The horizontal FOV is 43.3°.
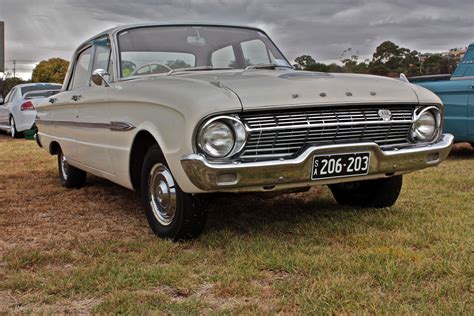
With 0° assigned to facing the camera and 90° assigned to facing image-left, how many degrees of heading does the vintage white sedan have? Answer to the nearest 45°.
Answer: approximately 315°

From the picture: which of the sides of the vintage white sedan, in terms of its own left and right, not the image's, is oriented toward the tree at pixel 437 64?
left

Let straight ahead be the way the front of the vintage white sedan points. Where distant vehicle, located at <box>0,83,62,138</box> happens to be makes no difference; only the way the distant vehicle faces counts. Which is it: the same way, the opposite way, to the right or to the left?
the opposite way

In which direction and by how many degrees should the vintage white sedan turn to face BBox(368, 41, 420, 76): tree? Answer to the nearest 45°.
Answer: approximately 135° to its left

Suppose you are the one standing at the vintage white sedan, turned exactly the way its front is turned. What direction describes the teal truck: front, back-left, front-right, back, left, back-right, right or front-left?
left

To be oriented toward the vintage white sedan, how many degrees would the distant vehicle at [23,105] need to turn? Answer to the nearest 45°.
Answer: approximately 135° to its left

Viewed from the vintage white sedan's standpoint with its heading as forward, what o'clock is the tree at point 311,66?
The tree is roughly at 8 o'clock from the vintage white sedan.

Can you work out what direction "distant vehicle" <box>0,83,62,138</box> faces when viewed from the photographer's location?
facing away from the viewer and to the left of the viewer
